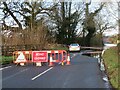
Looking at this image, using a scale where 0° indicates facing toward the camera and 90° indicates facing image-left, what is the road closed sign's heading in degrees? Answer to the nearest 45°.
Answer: approximately 0°
